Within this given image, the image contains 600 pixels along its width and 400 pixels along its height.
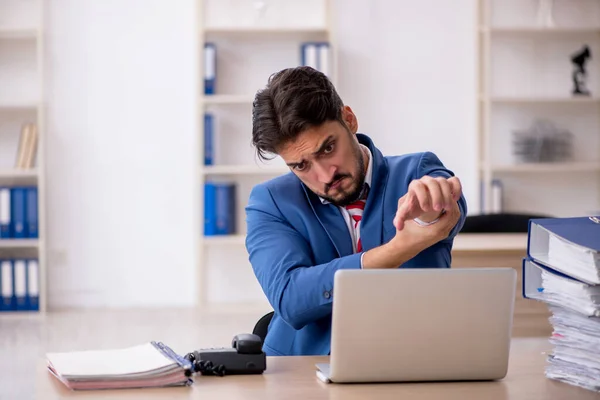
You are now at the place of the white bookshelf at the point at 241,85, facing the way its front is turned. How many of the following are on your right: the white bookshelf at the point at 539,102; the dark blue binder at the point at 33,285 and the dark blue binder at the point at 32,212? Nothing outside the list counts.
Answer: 2

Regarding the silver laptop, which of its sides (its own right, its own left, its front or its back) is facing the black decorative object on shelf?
front

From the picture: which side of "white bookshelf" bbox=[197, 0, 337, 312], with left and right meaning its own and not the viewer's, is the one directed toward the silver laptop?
front

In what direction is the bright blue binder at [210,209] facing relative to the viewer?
toward the camera

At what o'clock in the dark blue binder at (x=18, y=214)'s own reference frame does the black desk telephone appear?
The black desk telephone is roughly at 12 o'clock from the dark blue binder.

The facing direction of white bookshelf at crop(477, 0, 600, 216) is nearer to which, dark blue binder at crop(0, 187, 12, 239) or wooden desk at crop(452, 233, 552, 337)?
the wooden desk

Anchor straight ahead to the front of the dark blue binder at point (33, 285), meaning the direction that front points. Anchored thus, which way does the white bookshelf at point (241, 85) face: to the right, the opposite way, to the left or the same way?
the same way

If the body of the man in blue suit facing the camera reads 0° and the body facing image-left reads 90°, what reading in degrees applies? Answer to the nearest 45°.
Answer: approximately 0°

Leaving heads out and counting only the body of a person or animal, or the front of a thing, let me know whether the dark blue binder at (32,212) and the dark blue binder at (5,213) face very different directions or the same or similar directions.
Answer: same or similar directions

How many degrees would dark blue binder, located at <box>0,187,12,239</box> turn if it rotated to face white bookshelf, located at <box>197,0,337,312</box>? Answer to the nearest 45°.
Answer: approximately 90° to its left

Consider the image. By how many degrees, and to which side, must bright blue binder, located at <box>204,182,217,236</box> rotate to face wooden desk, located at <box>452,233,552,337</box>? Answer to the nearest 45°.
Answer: approximately 45° to its left

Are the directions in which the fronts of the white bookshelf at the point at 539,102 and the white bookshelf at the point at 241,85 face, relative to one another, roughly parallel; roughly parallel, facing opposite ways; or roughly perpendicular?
roughly parallel

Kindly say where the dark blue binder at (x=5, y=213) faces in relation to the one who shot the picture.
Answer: facing the viewer

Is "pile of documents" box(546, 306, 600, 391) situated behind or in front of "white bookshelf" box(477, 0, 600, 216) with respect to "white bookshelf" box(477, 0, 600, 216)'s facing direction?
in front

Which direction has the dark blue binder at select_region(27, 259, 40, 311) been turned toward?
toward the camera

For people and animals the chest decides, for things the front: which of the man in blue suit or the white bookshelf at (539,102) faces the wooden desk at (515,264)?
the white bookshelf

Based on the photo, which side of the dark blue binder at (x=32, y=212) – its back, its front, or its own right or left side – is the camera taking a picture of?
front

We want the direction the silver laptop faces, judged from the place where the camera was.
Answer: facing away from the viewer
